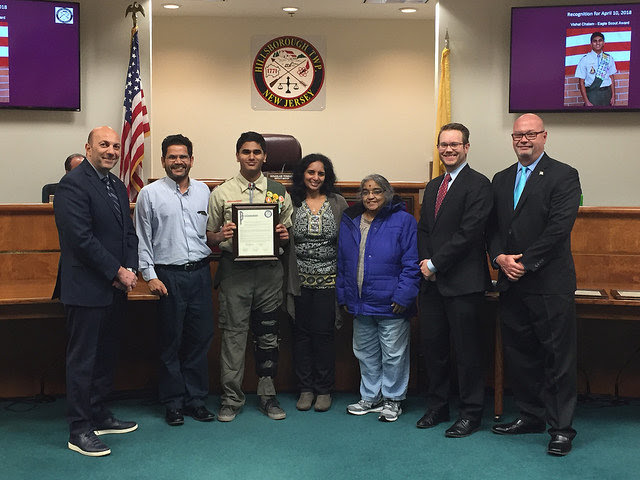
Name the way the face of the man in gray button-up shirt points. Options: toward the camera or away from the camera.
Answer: toward the camera

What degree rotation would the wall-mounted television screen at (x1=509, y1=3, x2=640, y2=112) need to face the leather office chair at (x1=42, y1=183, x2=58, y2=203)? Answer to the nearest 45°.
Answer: approximately 90° to its right

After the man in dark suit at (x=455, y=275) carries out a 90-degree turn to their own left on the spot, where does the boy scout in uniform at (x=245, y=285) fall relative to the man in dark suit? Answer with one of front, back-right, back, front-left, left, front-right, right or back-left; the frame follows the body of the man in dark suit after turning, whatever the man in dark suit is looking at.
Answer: back-right

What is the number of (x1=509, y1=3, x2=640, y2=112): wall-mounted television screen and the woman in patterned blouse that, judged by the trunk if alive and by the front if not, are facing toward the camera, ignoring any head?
2

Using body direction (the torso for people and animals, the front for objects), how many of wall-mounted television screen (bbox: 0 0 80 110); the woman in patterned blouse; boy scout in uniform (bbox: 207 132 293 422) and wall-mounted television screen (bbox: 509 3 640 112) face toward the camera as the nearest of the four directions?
4

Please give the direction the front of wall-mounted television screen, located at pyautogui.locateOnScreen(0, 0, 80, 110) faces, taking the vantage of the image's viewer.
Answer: facing the viewer

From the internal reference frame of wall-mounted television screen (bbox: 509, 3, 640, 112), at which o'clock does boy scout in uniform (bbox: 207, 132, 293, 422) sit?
The boy scout in uniform is roughly at 1 o'clock from the wall-mounted television screen.

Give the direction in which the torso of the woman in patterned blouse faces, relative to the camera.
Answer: toward the camera

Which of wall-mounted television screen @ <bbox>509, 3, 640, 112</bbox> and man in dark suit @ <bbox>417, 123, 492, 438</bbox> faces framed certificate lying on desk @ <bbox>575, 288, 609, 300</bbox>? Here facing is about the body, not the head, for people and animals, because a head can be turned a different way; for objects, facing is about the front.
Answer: the wall-mounted television screen

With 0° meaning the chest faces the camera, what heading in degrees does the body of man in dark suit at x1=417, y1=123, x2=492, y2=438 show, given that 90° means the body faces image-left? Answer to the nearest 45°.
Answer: approximately 45°

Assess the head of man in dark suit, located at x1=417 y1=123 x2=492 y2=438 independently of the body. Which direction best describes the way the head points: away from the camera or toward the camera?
toward the camera

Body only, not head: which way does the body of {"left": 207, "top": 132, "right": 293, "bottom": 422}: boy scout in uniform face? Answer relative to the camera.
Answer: toward the camera

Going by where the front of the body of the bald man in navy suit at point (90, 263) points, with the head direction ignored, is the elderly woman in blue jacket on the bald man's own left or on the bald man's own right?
on the bald man's own left

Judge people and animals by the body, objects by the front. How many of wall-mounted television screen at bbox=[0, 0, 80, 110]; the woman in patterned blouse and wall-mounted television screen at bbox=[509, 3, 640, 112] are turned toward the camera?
3

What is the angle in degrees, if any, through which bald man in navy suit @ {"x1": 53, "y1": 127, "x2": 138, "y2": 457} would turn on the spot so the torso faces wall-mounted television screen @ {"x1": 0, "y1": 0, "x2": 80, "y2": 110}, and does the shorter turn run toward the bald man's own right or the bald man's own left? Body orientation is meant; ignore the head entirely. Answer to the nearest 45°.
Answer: approximately 135° to the bald man's own left
